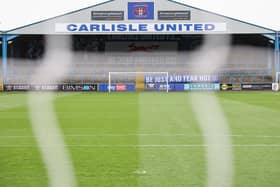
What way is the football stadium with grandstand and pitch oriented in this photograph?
toward the camera

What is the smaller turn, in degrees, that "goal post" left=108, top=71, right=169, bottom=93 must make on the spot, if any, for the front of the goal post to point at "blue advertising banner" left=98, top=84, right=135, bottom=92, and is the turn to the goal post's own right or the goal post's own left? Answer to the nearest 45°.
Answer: approximately 135° to the goal post's own right

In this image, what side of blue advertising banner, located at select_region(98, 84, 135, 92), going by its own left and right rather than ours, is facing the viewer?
front
